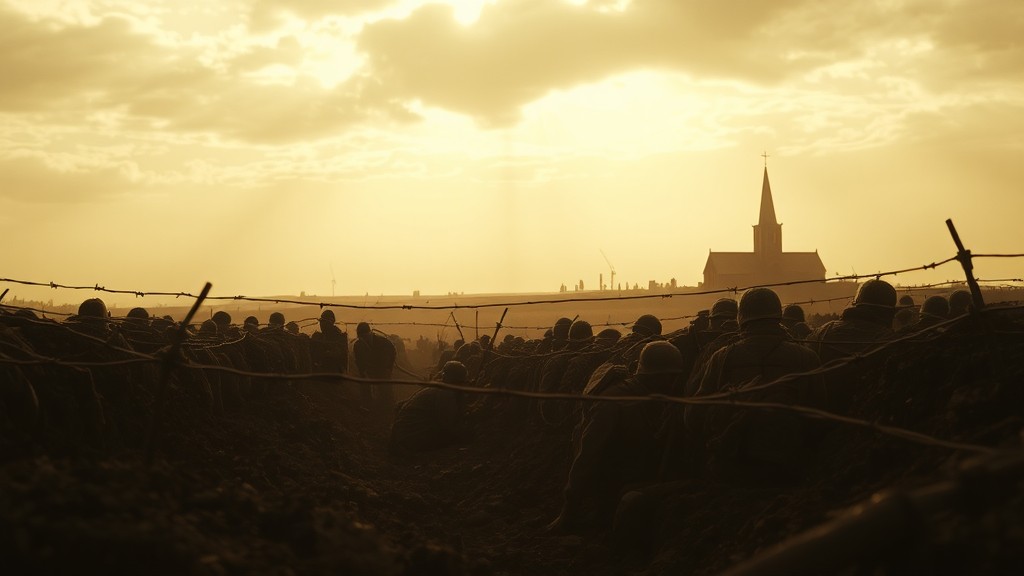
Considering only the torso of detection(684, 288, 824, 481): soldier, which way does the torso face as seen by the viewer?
away from the camera

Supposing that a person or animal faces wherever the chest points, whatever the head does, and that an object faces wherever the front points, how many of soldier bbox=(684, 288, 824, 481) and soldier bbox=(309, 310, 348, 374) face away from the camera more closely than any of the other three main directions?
2

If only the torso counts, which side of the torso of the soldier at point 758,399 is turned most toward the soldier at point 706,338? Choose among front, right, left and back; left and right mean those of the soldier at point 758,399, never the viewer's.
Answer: front

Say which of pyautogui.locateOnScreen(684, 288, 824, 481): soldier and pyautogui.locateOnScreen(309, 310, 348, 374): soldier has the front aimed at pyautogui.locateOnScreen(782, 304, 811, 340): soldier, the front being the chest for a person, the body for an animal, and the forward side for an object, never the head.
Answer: pyautogui.locateOnScreen(684, 288, 824, 481): soldier

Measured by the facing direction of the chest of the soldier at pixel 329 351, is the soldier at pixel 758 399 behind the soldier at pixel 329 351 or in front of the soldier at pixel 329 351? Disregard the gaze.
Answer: behind

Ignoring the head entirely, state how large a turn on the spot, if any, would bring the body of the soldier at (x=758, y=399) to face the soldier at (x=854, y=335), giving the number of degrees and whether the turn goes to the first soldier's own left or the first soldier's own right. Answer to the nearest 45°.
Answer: approximately 45° to the first soldier's own right

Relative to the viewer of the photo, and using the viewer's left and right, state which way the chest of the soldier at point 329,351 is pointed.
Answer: facing away from the viewer

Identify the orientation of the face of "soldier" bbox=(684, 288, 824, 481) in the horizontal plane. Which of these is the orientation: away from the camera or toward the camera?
away from the camera

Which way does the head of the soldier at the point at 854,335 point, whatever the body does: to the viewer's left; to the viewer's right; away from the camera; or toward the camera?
away from the camera

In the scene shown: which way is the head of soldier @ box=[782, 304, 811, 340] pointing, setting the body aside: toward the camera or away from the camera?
away from the camera

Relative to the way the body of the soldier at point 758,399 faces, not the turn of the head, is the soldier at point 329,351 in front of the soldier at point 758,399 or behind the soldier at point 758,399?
in front
